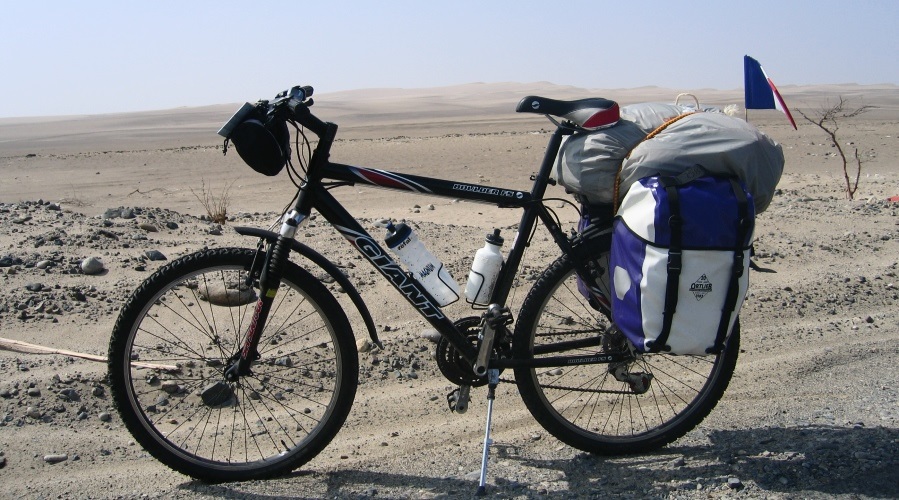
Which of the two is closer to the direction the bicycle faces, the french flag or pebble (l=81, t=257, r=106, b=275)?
the pebble

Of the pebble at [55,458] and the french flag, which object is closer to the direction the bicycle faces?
the pebble

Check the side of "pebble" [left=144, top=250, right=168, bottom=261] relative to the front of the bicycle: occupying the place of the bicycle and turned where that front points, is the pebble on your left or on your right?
on your right

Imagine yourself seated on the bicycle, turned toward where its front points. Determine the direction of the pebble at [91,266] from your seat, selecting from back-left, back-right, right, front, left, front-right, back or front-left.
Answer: front-right

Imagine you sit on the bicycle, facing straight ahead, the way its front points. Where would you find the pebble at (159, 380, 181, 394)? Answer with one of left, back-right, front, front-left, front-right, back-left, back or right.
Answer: front-right

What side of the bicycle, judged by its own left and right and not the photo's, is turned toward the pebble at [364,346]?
right

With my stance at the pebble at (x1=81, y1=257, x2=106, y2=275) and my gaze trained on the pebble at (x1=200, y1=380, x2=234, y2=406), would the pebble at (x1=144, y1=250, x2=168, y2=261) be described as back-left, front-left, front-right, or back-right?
back-left

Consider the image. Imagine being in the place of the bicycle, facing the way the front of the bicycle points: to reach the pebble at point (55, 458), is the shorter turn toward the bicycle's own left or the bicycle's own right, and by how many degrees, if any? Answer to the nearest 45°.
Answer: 0° — it already faces it

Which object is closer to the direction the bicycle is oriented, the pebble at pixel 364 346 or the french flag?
the pebble

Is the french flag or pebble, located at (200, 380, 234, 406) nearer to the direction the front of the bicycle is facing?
the pebble

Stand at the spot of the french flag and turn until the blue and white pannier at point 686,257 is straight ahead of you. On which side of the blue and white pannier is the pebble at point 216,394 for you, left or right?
right

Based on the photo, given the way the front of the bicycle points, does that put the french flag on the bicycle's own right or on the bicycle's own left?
on the bicycle's own right

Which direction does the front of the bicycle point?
to the viewer's left
